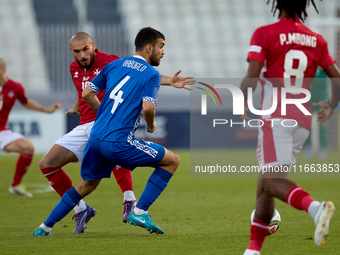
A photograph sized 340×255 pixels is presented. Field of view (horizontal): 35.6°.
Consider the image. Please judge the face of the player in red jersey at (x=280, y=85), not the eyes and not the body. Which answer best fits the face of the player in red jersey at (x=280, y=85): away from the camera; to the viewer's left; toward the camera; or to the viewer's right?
away from the camera

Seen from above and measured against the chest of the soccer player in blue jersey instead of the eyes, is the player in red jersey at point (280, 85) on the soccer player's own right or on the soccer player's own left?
on the soccer player's own right

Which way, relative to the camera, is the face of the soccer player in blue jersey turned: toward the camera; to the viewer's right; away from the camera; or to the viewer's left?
to the viewer's right

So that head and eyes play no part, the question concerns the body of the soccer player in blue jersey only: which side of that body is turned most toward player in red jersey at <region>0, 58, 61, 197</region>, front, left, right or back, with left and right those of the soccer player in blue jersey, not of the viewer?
left

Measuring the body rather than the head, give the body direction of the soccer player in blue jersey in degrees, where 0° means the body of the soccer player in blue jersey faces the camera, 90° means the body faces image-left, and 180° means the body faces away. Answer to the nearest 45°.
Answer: approximately 225°
